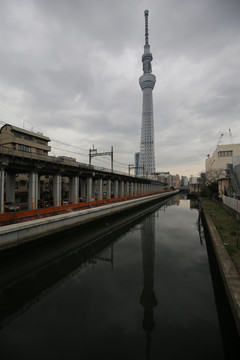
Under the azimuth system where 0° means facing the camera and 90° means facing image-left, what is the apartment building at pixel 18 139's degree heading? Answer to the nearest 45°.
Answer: approximately 315°

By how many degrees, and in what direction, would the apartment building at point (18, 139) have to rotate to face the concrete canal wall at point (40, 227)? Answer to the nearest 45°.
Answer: approximately 45° to its right
